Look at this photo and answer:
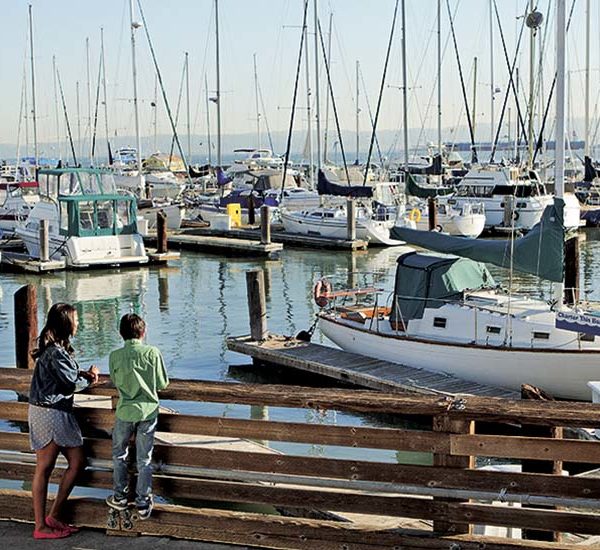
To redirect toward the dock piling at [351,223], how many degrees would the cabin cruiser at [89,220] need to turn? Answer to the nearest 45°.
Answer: approximately 135° to its right

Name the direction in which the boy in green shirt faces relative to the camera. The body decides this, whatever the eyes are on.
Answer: away from the camera

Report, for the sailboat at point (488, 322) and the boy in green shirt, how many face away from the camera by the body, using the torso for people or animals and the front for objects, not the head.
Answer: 1

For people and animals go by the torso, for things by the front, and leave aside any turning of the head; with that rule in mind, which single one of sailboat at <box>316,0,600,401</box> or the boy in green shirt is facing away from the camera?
the boy in green shirt

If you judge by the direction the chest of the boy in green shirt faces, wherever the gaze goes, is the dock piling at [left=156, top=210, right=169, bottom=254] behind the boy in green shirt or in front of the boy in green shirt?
in front

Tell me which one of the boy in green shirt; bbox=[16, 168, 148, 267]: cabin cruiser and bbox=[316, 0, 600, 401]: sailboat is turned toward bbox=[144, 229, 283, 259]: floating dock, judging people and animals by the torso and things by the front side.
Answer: the boy in green shirt

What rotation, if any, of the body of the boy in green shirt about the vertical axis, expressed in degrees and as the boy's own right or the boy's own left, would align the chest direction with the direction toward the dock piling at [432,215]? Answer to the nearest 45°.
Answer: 0° — they already face it

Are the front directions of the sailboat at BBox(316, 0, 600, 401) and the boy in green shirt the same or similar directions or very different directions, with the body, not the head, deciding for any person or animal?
very different directions
